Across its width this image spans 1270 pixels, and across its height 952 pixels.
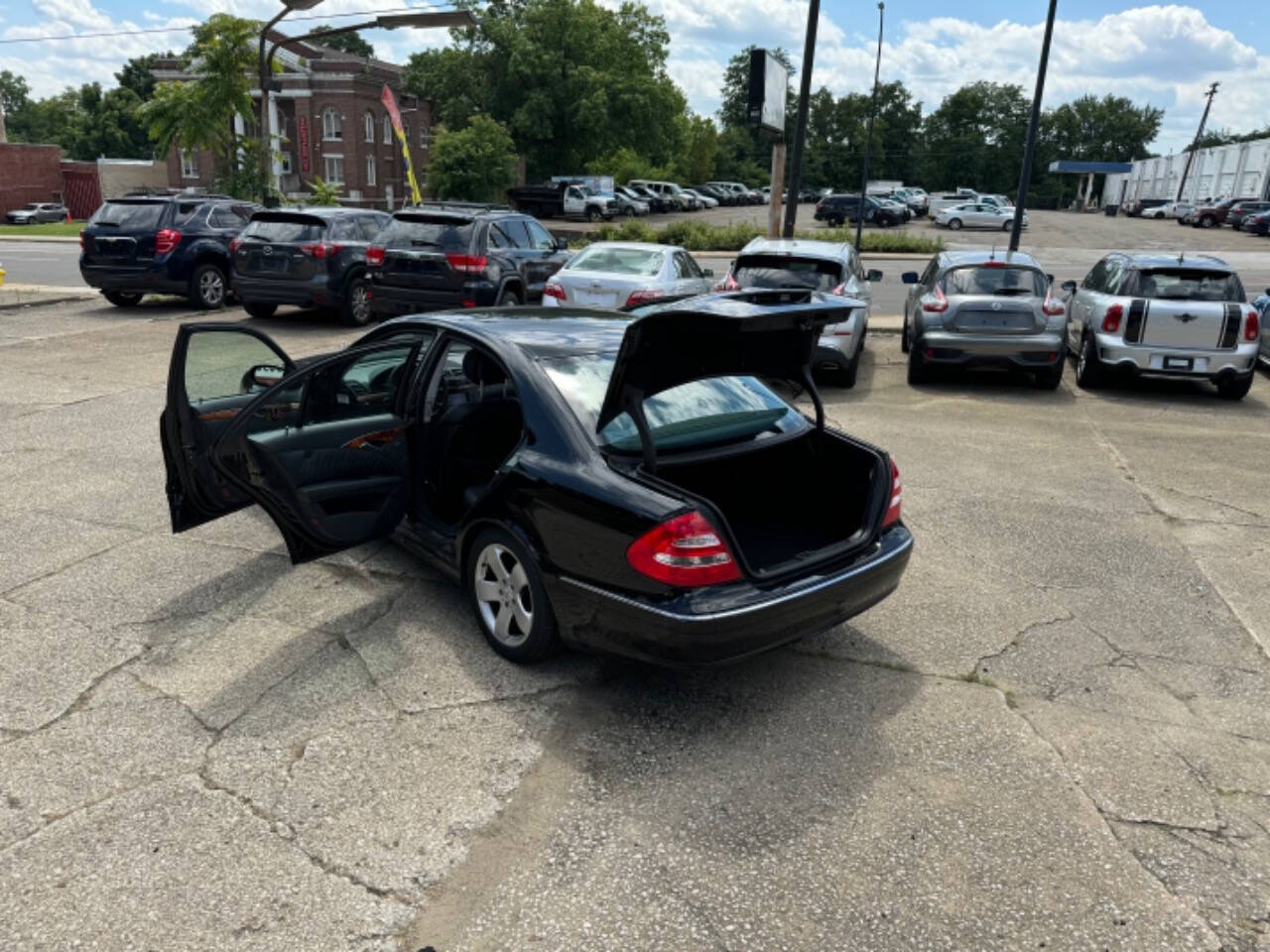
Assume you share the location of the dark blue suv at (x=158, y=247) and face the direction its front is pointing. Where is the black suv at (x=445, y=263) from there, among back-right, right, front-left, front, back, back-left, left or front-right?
right

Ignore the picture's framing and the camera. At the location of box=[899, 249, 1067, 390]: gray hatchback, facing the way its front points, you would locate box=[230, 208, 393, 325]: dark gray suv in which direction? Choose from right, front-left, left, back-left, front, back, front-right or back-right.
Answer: left

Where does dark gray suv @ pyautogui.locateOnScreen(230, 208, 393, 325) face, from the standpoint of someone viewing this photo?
facing away from the viewer and to the right of the viewer

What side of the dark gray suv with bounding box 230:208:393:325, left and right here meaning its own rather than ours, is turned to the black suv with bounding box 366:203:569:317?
right

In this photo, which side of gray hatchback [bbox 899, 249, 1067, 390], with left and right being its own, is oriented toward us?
back

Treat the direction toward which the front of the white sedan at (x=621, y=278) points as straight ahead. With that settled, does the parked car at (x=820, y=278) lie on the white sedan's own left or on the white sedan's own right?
on the white sedan's own right

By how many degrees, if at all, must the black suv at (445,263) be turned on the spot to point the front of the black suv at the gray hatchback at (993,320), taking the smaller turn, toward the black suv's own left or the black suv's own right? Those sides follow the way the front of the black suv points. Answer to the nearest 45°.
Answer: approximately 90° to the black suv's own right

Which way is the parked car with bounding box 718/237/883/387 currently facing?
away from the camera

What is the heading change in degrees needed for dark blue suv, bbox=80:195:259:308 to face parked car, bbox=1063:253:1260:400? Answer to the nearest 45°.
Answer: approximately 90° to its right

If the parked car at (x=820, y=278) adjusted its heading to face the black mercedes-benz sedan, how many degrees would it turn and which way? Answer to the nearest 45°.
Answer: approximately 180°

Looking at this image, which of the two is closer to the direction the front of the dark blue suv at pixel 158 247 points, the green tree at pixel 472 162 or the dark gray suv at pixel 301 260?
the green tree

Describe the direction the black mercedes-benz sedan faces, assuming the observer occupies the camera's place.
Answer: facing away from the viewer and to the left of the viewer

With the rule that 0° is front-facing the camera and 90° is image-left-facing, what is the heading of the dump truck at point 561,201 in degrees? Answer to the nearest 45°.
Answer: approximately 315°

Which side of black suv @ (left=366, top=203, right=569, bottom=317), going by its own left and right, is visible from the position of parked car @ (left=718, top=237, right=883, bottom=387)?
right

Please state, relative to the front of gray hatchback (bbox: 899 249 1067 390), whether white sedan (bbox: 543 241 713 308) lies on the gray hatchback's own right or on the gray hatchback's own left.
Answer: on the gray hatchback's own left

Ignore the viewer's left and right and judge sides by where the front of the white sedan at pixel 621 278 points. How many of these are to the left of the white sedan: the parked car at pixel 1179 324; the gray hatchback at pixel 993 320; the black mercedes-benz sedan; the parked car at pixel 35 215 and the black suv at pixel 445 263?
2

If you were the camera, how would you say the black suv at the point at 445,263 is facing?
facing away from the viewer and to the right of the viewer

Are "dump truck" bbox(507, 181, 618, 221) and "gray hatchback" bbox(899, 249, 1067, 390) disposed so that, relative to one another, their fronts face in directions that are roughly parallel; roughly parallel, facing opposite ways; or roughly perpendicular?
roughly perpendicular

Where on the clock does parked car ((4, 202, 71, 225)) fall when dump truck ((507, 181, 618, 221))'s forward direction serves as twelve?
The parked car is roughly at 5 o'clock from the dump truck.

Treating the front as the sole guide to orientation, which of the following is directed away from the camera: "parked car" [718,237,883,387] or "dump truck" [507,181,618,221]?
the parked car

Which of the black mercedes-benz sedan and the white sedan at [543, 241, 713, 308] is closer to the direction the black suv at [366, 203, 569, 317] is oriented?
the white sedan
